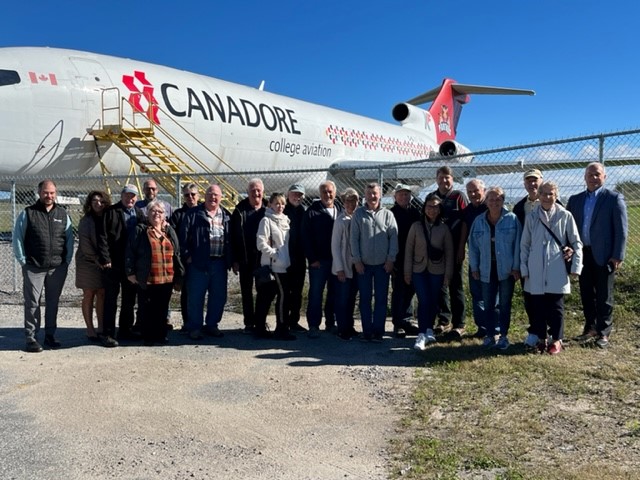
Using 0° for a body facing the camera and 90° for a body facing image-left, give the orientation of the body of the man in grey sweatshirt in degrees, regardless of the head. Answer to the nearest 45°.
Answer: approximately 0°

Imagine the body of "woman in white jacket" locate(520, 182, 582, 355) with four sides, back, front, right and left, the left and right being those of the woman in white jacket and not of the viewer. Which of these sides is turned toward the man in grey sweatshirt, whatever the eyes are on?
right

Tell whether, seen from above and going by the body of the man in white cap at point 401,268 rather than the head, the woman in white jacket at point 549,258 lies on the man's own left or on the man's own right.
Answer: on the man's own left

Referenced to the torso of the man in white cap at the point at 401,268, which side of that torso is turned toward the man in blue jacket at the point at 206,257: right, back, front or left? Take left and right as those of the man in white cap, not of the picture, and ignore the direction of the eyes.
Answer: right

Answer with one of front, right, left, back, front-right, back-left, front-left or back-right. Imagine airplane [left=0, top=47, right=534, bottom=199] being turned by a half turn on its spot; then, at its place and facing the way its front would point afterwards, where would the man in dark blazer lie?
right
